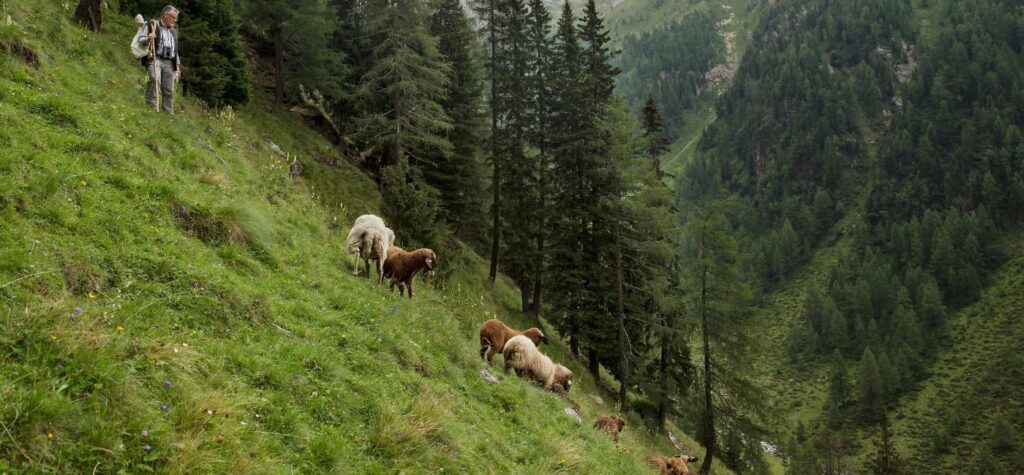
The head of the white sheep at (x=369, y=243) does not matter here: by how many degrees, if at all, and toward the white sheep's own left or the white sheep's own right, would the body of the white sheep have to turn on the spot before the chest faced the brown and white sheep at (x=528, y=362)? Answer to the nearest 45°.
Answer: approximately 90° to the white sheep's own right

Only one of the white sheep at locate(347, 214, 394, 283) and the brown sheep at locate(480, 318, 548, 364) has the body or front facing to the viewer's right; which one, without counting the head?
the brown sheep

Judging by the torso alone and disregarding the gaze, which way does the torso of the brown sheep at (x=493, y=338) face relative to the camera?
to the viewer's right

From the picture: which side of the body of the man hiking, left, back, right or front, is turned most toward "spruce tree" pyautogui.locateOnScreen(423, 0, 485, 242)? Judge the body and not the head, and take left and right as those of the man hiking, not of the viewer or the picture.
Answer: left

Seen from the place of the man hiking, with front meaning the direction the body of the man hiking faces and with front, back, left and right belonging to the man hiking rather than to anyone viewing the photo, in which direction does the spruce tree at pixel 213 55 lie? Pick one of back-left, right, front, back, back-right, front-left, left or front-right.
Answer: back-left

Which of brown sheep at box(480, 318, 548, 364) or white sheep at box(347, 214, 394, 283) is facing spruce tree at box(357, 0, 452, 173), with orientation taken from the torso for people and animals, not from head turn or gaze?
the white sheep

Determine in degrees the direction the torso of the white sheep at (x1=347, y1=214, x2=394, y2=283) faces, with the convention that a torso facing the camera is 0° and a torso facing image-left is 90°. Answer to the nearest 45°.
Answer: approximately 180°

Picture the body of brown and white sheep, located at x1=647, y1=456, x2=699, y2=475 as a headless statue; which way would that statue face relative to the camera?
to the viewer's right

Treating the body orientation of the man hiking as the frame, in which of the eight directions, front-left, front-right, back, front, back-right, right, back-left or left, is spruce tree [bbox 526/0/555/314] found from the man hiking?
left

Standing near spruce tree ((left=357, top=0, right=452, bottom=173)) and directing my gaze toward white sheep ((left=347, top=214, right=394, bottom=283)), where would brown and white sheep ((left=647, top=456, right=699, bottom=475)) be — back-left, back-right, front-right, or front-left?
front-left

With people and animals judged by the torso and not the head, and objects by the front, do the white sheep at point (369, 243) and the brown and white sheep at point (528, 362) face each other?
no

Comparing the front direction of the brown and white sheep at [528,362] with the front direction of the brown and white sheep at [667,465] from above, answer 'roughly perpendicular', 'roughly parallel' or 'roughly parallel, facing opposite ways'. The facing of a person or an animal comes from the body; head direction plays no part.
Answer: roughly parallel

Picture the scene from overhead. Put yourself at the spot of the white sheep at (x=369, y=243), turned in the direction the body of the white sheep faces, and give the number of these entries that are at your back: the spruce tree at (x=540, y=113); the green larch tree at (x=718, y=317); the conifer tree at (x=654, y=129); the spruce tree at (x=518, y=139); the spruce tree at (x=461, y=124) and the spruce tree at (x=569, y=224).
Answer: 0

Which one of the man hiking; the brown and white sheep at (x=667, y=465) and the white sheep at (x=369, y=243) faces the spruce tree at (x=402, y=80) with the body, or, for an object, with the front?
the white sheep

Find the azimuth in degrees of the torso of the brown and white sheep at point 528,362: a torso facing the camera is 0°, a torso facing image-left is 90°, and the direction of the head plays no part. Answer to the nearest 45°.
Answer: approximately 270°
